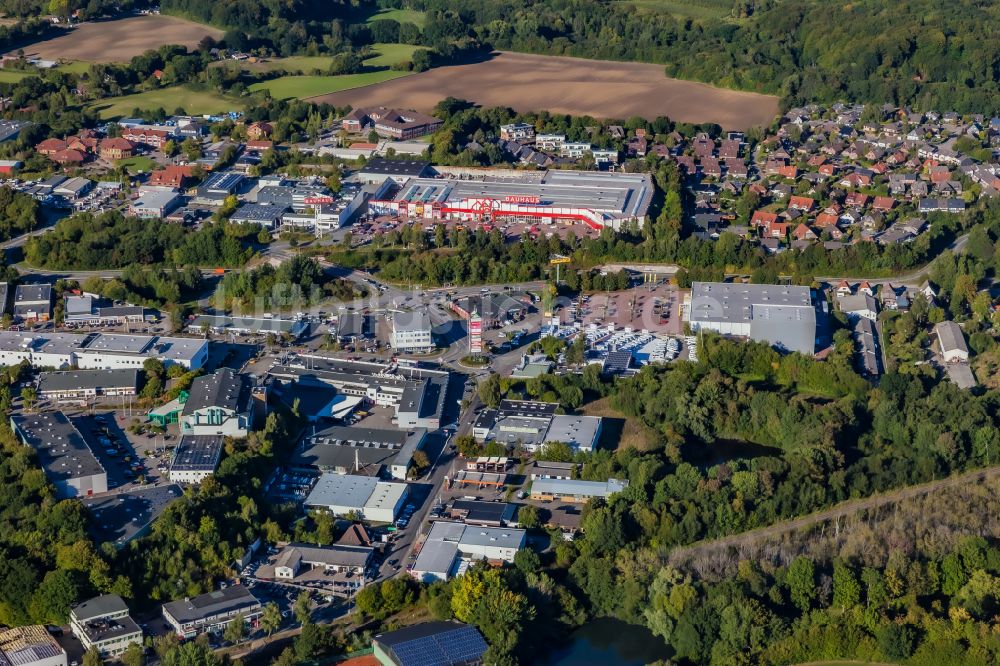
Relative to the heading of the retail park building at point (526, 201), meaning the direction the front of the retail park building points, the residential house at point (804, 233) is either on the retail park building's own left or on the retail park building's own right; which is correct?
on the retail park building's own left

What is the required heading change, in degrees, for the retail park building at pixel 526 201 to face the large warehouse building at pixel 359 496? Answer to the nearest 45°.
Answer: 0° — it already faces it

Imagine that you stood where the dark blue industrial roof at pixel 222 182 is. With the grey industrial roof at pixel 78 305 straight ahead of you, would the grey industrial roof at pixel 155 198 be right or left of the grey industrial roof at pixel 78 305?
right

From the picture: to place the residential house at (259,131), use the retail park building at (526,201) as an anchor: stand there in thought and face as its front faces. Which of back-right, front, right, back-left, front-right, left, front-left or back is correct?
back-right

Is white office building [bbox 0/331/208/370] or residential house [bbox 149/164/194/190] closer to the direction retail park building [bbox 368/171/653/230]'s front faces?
the white office building

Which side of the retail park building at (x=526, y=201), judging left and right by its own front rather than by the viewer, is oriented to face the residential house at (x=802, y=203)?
left

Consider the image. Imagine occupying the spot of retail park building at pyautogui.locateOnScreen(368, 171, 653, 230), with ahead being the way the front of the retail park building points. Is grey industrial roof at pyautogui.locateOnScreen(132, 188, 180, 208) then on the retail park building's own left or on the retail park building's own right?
on the retail park building's own right

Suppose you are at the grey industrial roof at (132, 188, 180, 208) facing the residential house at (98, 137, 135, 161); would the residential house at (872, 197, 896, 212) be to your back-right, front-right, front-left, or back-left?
back-right

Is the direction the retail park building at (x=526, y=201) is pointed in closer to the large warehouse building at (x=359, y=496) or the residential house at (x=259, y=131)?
the large warehouse building

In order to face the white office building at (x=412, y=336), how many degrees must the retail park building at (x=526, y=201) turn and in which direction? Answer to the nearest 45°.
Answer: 0° — it already faces it

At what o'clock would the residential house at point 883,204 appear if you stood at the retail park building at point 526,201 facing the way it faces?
The residential house is roughly at 9 o'clock from the retail park building.

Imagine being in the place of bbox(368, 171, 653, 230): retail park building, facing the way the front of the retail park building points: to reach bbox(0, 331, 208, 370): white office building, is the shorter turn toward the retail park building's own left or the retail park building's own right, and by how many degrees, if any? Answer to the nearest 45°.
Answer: approximately 45° to the retail park building's own right
